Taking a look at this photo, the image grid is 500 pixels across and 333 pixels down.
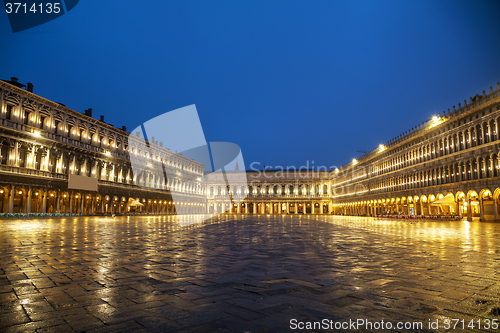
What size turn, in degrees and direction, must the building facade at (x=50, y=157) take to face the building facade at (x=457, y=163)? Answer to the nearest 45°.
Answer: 0° — it already faces it

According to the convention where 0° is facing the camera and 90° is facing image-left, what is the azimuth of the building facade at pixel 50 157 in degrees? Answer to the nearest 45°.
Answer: approximately 315°

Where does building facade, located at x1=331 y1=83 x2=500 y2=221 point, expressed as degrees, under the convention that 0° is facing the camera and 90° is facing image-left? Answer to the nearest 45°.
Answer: approximately 45°
